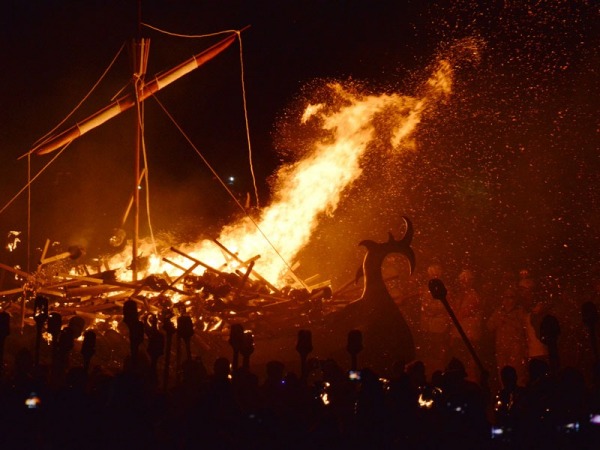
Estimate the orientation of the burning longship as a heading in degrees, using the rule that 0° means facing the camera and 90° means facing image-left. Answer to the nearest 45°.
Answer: approximately 270°
